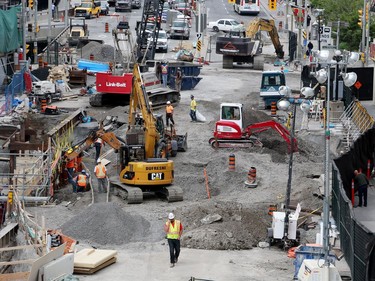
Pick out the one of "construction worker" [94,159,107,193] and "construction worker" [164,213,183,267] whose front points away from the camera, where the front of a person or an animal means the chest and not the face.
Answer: "construction worker" [94,159,107,193]

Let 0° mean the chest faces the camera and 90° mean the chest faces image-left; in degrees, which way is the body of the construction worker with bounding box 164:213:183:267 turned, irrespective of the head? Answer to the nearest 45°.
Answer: approximately 0°

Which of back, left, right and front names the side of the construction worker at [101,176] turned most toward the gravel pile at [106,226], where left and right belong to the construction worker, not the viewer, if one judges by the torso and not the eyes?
back

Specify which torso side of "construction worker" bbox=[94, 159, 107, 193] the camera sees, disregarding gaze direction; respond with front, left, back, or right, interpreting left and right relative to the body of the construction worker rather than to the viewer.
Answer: back

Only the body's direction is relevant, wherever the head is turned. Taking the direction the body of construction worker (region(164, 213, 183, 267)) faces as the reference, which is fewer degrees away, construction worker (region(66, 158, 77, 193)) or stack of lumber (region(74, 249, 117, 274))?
the stack of lumber

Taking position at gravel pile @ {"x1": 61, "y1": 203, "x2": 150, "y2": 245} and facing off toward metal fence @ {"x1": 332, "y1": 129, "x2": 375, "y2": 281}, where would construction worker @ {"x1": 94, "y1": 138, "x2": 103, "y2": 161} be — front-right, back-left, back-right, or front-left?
back-left

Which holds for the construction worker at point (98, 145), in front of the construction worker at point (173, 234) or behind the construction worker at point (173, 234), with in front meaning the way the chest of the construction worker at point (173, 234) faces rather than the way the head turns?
behind

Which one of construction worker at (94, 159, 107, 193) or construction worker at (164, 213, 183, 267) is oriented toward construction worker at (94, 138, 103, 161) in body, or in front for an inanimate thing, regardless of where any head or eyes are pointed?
construction worker at (94, 159, 107, 193)

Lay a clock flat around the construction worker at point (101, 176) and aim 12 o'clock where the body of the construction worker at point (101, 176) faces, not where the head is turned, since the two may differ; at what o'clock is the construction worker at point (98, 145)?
the construction worker at point (98, 145) is roughly at 12 o'clock from the construction worker at point (101, 176).

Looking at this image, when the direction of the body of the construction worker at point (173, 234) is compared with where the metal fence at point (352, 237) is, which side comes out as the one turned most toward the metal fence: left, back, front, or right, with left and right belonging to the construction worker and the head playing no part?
left
